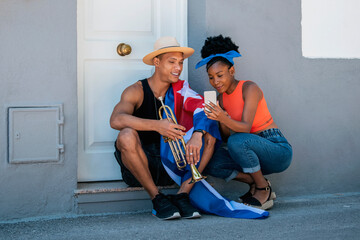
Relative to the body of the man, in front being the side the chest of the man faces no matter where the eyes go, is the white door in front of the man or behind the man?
behind

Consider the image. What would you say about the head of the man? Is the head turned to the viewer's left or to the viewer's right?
to the viewer's right

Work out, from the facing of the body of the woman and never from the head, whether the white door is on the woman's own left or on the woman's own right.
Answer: on the woman's own right

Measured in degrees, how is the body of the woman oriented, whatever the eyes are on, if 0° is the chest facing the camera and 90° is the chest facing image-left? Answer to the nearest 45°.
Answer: approximately 45°
